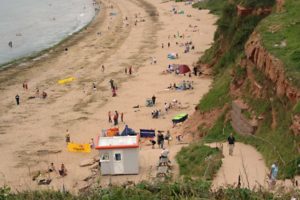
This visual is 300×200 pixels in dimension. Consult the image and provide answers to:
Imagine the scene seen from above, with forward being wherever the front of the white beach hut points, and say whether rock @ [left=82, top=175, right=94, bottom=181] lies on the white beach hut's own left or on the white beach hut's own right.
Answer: on the white beach hut's own right

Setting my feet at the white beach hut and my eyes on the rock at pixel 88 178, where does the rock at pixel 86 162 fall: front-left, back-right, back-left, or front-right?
front-right

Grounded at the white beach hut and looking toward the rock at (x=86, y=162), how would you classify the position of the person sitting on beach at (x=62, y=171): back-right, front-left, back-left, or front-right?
front-left

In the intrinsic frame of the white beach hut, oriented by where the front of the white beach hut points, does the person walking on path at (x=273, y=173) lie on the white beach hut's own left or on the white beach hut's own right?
on the white beach hut's own left

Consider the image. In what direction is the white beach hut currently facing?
toward the camera

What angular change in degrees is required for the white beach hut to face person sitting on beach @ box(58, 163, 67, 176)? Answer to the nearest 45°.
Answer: approximately 135° to its right

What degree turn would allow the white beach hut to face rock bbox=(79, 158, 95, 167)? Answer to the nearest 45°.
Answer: approximately 135° to its right

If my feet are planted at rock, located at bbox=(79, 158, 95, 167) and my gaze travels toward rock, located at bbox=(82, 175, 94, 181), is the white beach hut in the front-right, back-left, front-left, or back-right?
front-left
